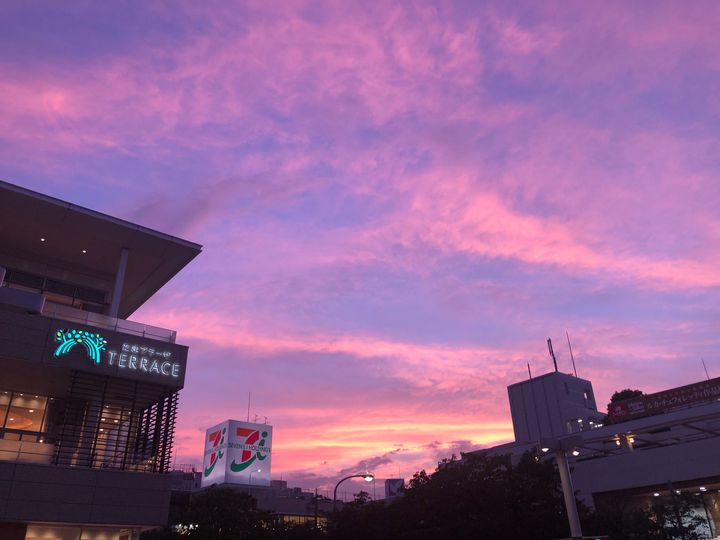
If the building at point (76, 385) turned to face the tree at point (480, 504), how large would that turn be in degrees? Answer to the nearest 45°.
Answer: approximately 45° to its left

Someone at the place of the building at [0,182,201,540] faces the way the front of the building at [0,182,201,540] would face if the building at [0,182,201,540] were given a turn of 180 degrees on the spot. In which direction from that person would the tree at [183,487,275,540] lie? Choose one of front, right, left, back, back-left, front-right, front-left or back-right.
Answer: right

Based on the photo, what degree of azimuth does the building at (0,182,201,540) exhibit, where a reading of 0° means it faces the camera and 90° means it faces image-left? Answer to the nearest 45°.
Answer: approximately 315°
